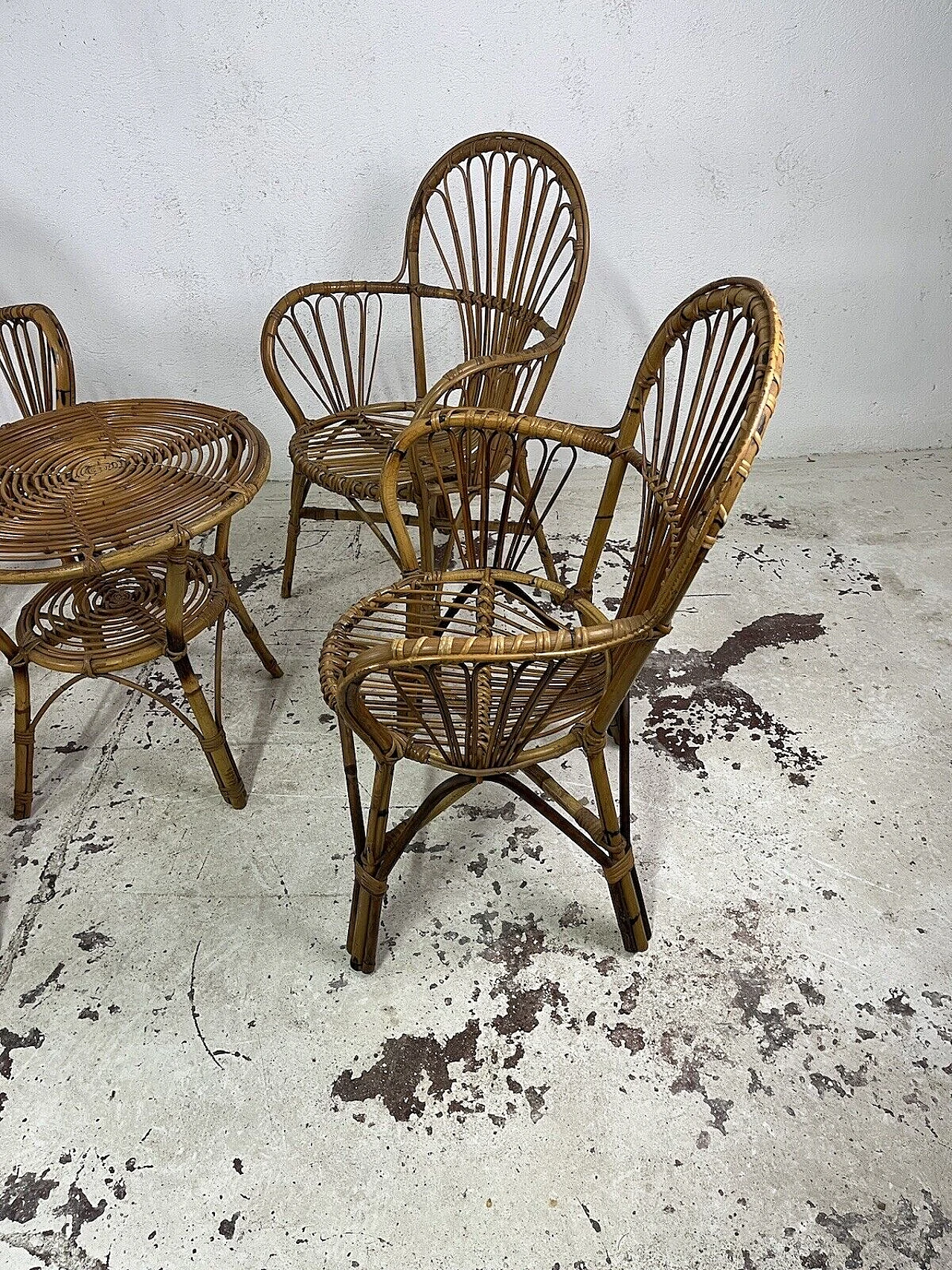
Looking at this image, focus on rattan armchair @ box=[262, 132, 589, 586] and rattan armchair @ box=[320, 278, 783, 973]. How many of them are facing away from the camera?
0

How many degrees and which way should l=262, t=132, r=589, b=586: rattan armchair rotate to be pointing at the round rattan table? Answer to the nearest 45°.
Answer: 0° — it already faces it

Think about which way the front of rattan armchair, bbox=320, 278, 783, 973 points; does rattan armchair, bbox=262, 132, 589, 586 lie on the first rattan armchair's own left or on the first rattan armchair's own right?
on the first rattan armchair's own right

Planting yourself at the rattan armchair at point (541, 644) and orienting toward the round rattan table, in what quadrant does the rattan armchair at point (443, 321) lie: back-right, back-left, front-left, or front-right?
front-right

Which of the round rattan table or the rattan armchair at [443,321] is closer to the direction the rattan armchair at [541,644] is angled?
the round rattan table

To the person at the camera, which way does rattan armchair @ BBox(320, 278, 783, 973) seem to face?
facing to the left of the viewer

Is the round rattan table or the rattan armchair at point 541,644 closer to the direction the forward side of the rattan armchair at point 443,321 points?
the round rattan table

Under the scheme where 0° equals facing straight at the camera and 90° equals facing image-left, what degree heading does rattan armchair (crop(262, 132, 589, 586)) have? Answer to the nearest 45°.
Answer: approximately 45°

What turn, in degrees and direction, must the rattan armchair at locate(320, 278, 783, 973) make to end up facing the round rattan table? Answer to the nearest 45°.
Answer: approximately 45° to its right
